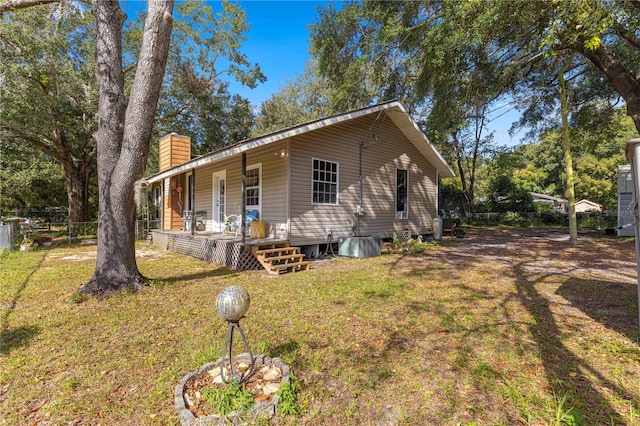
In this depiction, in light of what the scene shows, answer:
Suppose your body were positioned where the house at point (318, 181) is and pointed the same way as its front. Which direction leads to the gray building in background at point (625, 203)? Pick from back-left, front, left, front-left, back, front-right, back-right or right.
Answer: back-left

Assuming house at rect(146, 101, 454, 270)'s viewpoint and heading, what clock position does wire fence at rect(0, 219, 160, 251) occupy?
The wire fence is roughly at 2 o'clock from the house.

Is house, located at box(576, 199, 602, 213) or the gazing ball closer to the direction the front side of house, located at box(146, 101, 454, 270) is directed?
the gazing ball

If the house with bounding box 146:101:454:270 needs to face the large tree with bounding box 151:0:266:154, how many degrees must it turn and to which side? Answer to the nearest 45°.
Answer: approximately 90° to its right

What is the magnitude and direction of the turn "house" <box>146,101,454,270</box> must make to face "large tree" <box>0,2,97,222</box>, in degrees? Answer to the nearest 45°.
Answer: approximately 45° to its right

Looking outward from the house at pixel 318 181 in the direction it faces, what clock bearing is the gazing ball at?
The gazing ball is roughly at 11 o'clock from the house.

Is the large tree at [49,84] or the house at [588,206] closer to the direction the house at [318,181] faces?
the large tree

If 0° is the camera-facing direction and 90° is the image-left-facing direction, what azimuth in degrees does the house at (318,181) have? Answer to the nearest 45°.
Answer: approximately 45°

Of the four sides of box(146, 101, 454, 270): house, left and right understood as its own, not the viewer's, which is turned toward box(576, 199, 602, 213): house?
back
